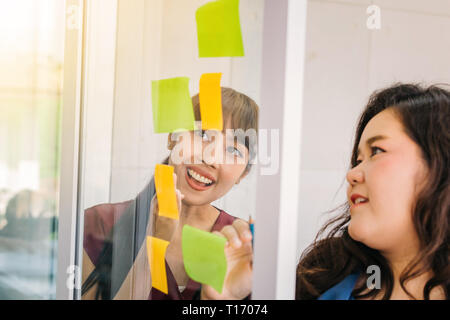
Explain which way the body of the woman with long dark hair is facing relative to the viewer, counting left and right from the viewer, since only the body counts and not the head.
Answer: facing the viewer and to the left of the viewer

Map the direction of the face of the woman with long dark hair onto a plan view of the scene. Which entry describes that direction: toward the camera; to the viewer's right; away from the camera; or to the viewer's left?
to the viewer's left
